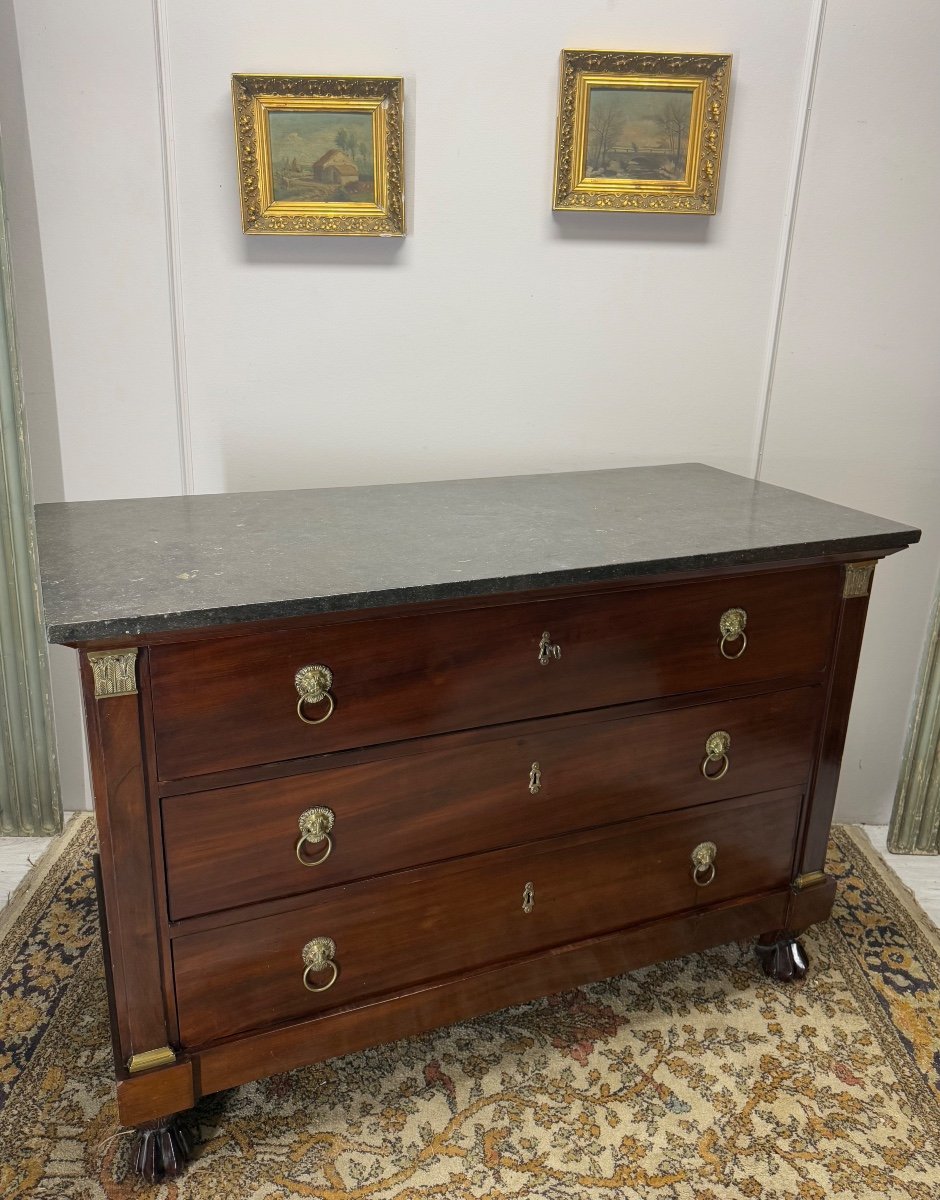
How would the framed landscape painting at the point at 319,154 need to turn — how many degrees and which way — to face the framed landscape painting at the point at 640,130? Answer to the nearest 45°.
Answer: approximately 90° to its left

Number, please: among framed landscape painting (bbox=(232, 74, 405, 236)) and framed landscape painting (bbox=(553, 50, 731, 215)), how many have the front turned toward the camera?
2

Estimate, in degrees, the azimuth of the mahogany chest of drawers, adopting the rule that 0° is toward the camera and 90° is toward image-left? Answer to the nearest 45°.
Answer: approximately 315°

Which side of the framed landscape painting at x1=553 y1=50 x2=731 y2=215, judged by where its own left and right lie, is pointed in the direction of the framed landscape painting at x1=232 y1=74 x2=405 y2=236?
right

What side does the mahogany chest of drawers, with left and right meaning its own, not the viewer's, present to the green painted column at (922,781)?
left

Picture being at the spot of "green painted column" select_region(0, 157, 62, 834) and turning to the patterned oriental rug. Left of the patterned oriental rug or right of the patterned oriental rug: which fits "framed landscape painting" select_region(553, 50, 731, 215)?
left

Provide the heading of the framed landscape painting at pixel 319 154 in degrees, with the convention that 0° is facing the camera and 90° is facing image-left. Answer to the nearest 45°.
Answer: approximately 0°

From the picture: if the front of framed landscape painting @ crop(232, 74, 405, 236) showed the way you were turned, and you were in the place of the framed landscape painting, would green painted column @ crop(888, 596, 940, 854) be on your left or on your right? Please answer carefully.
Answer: on your left
